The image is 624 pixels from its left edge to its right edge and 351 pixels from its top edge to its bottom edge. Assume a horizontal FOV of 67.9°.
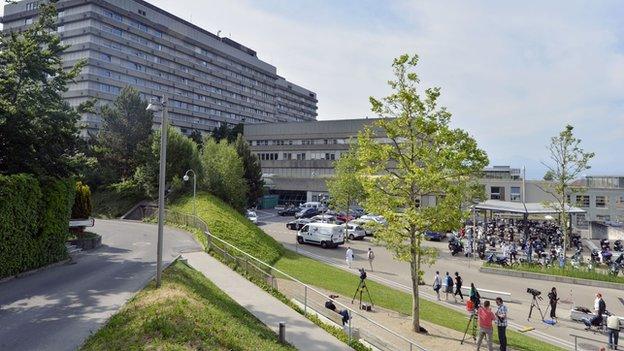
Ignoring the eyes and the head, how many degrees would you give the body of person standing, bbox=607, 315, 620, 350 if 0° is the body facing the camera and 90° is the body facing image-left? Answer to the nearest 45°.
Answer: approximately 180°

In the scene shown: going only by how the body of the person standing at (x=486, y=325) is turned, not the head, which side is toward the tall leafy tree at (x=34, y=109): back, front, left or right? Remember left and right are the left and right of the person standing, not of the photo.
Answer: left

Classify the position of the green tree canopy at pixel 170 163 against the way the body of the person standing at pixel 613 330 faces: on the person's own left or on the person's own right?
on the person's own left

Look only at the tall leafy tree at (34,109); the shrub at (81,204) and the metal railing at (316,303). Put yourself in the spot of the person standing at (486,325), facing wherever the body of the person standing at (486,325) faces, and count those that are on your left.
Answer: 3

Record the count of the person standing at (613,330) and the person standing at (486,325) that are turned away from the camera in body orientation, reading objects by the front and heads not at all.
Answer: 2

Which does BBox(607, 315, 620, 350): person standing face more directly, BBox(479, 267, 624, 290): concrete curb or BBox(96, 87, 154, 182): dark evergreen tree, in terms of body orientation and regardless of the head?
the concrete curb

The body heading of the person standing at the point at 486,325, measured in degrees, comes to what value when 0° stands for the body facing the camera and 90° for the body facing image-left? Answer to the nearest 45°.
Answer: approximately 180°
